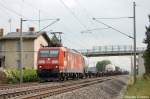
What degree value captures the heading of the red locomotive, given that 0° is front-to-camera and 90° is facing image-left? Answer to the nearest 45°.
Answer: approximately 45°
